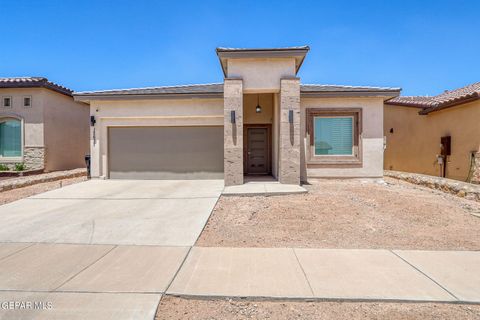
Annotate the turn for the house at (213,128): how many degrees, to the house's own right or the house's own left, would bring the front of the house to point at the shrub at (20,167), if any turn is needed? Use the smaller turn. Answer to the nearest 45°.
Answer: approximately 90° to the house's own right

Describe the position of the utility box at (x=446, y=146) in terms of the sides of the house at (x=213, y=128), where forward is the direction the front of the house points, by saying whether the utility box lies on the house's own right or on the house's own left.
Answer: on the house's own left

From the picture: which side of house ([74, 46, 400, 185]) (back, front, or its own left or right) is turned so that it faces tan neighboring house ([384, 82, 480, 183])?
left

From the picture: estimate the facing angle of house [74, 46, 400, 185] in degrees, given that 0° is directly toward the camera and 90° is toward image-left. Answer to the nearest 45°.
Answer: approximately 0°

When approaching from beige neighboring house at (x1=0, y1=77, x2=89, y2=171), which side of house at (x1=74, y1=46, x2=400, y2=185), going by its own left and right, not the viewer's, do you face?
right
